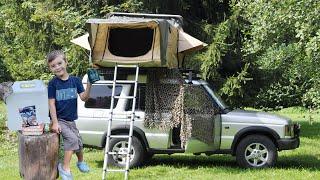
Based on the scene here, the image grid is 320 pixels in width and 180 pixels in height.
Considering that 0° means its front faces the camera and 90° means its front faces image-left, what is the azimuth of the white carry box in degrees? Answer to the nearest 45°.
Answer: approximately 0°

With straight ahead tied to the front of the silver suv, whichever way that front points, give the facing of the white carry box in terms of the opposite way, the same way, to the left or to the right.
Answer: to the right

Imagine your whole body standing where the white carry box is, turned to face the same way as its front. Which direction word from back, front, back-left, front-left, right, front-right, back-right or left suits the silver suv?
back-left

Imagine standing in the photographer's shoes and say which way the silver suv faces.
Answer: facing to the right of the viewer

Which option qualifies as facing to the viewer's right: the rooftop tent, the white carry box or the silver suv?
the silver suv

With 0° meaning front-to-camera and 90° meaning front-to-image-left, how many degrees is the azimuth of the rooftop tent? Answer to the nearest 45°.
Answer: approximately 0°
